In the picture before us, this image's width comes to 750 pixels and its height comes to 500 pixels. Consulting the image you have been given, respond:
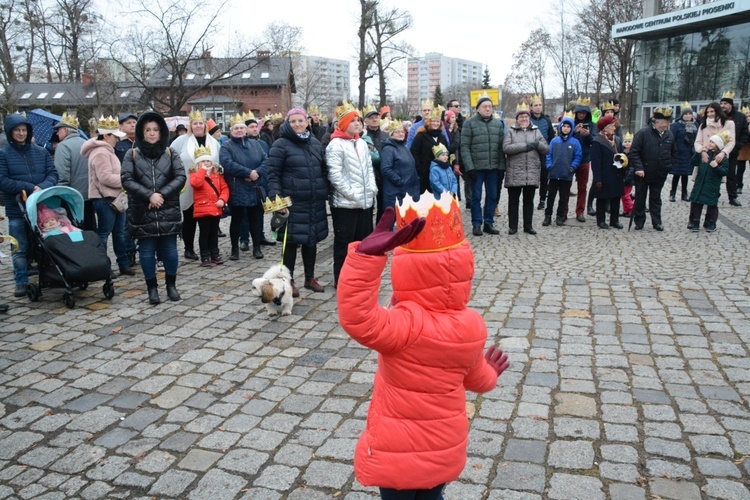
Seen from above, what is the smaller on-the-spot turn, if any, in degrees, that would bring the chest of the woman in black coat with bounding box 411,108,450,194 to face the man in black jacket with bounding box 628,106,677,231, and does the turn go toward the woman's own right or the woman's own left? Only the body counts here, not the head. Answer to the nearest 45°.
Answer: approximately 45° to the woman's own left

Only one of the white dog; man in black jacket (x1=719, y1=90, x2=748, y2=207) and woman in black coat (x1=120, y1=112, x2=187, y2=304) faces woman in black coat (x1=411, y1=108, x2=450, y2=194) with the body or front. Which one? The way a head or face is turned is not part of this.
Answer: the man in black jacket

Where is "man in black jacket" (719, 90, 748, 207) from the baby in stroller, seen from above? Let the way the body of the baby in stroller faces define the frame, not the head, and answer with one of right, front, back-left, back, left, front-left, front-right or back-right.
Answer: front-left

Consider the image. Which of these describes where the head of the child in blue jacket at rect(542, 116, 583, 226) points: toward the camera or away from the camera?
toward the camera

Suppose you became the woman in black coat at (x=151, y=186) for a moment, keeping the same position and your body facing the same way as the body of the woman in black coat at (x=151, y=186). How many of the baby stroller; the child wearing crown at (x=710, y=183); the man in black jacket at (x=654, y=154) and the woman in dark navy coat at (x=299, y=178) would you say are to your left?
3

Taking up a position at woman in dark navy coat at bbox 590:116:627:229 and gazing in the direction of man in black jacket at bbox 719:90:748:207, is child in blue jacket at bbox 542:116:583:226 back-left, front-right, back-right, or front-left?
back-left

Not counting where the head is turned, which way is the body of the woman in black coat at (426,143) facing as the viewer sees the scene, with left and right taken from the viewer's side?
facing the viewer and to the right of the viewer

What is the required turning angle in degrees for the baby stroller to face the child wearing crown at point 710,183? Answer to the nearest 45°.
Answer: approximately 45° to its left

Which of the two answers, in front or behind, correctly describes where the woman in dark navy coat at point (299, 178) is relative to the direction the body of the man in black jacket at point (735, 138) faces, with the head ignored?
in front

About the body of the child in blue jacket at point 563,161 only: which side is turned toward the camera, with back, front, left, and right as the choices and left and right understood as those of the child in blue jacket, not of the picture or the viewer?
front

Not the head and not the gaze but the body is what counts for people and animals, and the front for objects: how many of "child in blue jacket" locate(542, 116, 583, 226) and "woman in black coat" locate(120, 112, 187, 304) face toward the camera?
2

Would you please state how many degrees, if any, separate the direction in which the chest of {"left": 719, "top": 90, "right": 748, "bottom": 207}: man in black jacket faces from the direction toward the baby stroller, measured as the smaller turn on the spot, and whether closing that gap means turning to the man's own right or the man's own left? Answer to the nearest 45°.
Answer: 0° — they already face it

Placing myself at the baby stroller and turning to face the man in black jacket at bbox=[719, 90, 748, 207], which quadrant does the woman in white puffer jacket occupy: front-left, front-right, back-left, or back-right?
front-right

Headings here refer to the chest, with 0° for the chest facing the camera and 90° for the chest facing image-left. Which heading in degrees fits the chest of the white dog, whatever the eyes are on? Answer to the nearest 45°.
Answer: approximately 45°

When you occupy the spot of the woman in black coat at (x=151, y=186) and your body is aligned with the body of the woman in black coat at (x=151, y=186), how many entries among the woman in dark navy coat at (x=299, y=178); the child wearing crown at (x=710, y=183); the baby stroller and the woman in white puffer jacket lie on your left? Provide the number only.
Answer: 3

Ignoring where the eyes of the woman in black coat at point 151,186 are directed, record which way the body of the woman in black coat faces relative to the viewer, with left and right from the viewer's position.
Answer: facing the viewer
